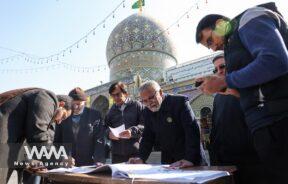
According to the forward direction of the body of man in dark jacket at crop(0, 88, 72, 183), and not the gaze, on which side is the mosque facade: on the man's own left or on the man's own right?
on the man's own left

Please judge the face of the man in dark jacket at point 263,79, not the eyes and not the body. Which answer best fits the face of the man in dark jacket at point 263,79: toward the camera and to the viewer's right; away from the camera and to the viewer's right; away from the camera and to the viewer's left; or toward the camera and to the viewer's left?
toward the camera and to the viewer's left

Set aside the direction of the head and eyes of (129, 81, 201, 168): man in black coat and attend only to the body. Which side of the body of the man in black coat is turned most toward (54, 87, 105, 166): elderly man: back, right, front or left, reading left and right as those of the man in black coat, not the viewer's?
right

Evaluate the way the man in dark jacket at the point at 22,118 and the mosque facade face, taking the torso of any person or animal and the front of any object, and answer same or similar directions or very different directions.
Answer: very different directions

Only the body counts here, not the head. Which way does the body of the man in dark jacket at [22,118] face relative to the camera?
to the viewer's right

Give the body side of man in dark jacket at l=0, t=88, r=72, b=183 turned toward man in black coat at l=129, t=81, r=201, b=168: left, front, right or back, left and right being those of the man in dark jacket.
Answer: front

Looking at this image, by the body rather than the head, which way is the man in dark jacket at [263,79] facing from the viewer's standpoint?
to the viewer's left

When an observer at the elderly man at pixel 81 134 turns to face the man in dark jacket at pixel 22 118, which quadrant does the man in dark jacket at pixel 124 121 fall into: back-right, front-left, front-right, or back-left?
back-left

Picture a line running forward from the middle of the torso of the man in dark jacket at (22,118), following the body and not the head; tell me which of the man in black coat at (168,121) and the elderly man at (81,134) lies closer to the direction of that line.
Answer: the man in black coat

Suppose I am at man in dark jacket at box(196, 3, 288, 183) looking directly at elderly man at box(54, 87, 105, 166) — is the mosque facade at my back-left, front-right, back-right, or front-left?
front-right

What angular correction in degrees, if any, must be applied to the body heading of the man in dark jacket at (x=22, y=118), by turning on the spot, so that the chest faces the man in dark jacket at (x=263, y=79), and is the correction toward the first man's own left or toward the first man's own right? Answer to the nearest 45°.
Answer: approximately 45° to the first man's own right

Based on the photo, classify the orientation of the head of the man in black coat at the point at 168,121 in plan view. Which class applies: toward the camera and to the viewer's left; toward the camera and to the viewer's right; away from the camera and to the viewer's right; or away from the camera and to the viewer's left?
toward the camera and to the viewer's left

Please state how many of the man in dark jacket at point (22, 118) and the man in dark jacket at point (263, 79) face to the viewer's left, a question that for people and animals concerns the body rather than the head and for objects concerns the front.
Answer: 1

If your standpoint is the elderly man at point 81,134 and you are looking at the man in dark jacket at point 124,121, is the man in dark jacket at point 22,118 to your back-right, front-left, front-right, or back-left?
back-right

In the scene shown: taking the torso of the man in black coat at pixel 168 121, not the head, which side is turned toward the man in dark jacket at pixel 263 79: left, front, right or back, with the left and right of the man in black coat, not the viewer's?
left

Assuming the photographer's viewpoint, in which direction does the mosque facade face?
facing the viewer and to the left of the viewer
